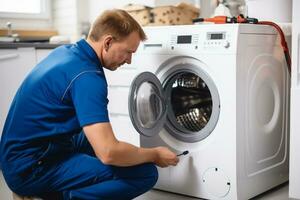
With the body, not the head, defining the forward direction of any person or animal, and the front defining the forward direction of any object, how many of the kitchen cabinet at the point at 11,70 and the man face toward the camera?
1

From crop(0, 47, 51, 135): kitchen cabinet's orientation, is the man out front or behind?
out front

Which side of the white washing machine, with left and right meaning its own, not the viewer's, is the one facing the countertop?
right

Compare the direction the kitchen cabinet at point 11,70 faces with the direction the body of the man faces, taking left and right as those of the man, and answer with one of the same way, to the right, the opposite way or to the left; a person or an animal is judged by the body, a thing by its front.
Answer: to the right

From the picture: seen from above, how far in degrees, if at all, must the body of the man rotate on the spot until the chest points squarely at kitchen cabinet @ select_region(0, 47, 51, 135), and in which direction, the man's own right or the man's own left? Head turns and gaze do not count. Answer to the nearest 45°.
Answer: approximately 90° to the man's own left

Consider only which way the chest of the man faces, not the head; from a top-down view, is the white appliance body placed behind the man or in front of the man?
in front

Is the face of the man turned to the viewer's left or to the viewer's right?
to the viewer's right

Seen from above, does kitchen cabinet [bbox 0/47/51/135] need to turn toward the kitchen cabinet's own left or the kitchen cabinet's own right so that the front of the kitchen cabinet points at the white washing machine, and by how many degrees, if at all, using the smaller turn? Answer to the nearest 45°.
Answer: approximately 45° to the kitchen cabinet's own left

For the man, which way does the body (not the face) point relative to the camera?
to the viewer's right
